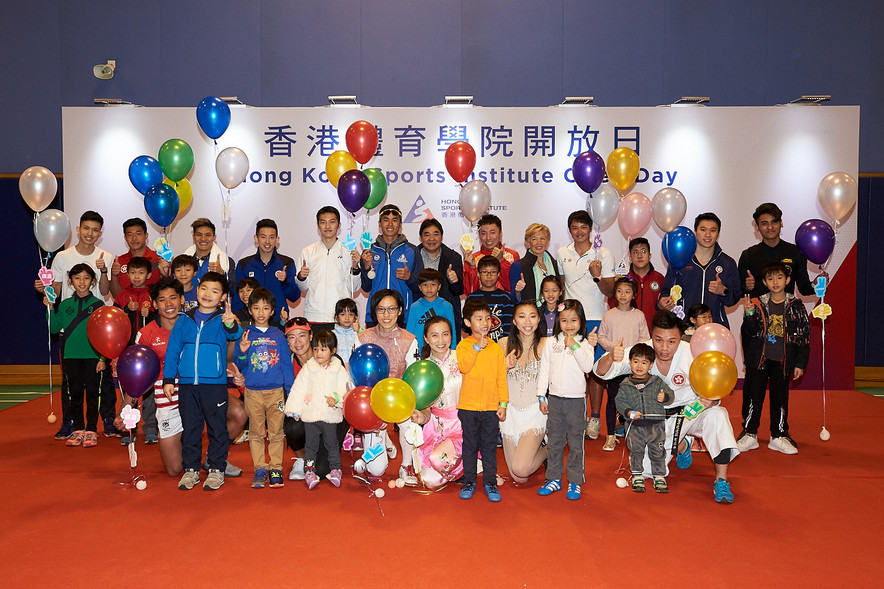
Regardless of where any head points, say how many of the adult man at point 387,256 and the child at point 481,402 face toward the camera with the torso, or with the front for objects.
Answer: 2

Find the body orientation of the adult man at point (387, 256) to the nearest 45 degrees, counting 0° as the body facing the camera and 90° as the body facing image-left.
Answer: approximately 0°

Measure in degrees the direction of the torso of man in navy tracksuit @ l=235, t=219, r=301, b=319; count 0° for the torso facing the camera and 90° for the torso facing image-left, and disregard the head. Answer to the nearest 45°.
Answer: approximately 0°

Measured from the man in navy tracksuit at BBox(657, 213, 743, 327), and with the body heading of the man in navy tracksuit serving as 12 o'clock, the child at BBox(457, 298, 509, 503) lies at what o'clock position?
The child is roughly at 1 o'clock from the man in navy tracksuit.

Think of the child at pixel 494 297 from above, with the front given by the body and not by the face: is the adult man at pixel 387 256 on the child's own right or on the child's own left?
on the child's own right

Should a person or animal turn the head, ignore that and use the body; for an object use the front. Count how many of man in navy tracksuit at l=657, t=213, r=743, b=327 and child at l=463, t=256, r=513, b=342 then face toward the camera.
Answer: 2

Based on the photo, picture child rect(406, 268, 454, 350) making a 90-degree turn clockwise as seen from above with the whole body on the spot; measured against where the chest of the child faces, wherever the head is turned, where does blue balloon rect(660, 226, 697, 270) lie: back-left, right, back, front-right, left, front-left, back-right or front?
back
